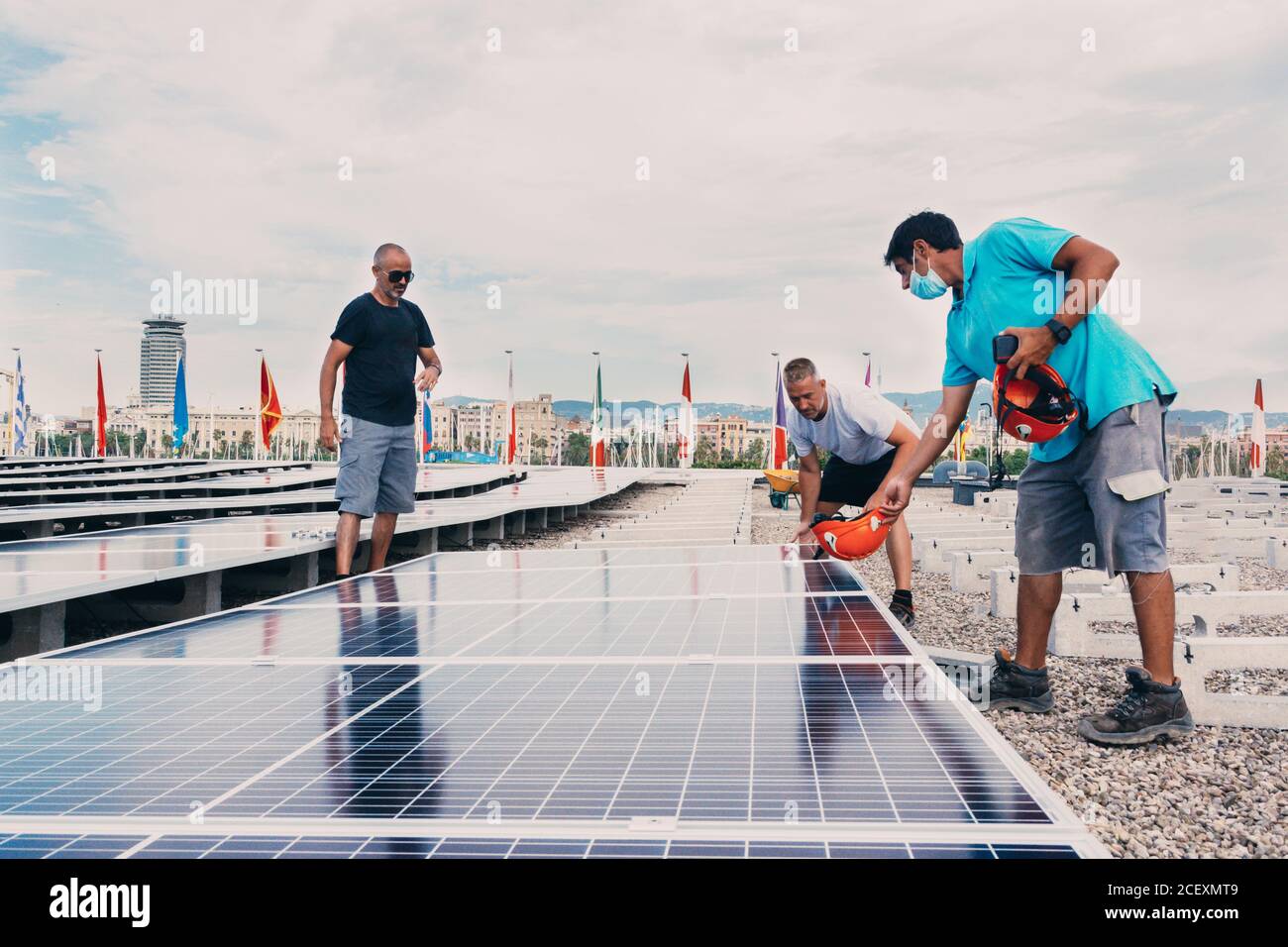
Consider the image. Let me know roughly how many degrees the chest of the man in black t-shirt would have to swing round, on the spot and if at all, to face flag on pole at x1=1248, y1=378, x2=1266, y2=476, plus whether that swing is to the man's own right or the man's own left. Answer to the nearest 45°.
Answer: approximately 90° to the man's own left

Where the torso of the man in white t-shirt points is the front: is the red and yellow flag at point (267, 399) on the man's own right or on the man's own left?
on the man's own right

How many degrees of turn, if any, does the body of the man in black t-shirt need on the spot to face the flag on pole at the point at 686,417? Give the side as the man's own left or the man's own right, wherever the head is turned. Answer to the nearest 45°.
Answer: approximately 135° to the man's own left

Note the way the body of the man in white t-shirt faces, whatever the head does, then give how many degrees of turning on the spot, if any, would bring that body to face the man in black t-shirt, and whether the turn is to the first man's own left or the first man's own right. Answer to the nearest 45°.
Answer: approximately 45° to the first man's own right

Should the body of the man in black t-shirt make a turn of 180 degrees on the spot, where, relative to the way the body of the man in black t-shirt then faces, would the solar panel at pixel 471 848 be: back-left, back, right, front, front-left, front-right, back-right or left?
back-left

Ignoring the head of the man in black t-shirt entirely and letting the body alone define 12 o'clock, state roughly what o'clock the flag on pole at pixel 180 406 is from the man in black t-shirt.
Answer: The flag on pole is roughly at 7 o'clock from the man in black t-shirt.

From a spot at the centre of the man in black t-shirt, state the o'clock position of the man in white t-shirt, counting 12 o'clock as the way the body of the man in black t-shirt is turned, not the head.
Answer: The man in white t-shirt is roughly at 11 o'clock from the man in black t-shirt.

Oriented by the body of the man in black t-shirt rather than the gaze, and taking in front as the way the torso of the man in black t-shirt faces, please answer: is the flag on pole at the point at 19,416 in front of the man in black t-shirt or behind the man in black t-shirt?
behind

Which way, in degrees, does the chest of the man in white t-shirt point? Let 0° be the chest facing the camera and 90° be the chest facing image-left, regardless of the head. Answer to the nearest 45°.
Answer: approximately 45°
